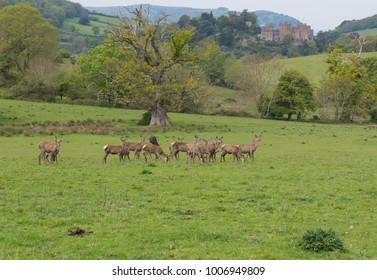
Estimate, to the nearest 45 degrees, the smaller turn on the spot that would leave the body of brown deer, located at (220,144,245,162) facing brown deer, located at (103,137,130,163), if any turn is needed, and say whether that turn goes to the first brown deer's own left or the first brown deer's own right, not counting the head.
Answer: approximately 180°

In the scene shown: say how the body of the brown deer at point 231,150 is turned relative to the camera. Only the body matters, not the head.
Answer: to the viewer's right

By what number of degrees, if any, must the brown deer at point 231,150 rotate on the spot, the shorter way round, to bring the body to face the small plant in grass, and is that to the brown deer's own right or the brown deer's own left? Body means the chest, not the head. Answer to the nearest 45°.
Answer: approximately 90° to the brown deer's own right
